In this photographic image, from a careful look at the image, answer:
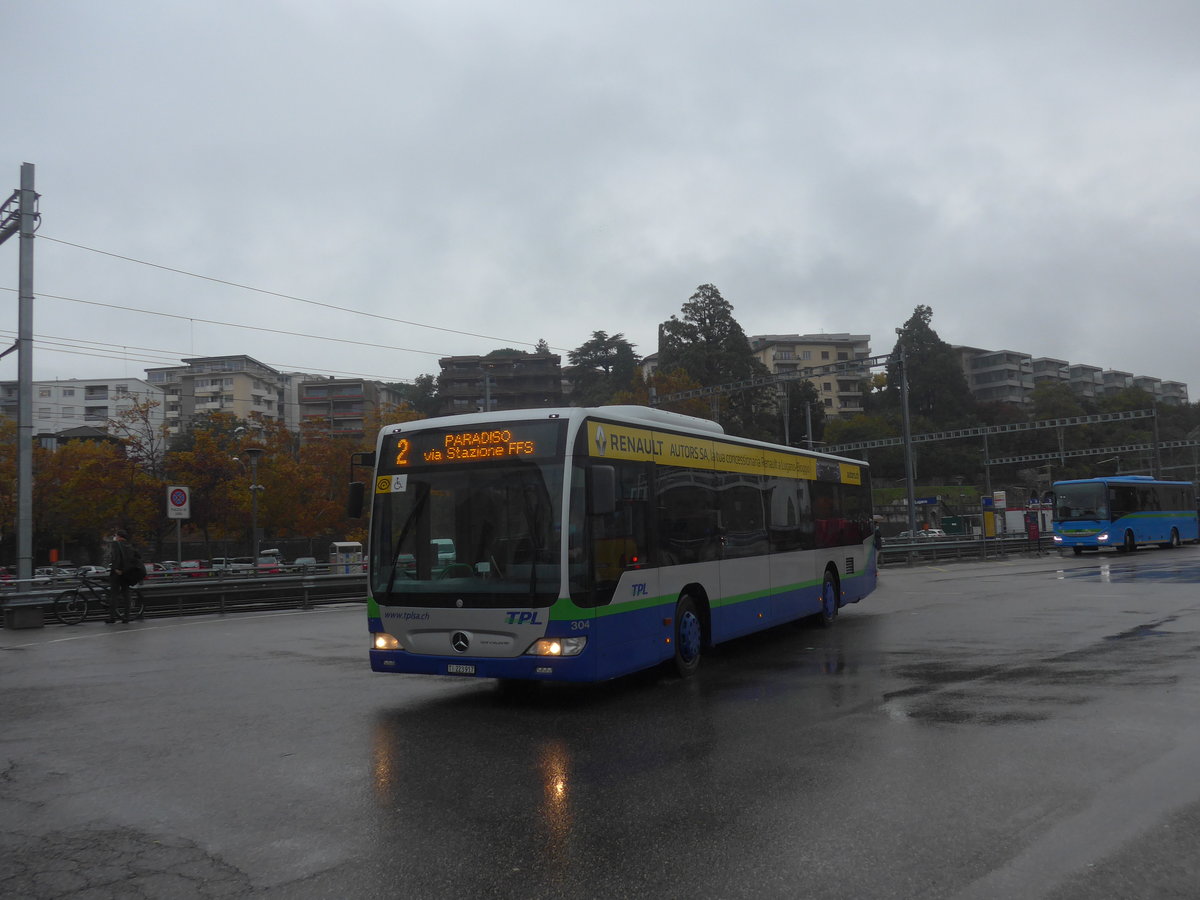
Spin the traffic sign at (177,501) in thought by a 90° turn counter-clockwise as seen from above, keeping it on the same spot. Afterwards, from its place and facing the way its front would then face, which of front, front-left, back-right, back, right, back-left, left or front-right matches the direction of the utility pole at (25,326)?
back-right

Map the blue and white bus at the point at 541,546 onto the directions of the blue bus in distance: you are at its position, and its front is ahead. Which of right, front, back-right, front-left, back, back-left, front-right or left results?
front-left

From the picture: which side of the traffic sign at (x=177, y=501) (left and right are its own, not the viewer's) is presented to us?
front

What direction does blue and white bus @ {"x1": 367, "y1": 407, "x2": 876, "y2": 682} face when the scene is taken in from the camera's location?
facing the viewer and to the left of the viewer

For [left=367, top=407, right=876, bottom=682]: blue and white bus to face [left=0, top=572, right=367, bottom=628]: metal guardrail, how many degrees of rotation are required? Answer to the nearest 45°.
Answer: approximately 90° to its right

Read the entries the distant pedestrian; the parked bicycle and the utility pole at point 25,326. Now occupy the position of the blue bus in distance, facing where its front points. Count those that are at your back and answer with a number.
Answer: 0

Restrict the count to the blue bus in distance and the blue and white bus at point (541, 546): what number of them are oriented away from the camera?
0

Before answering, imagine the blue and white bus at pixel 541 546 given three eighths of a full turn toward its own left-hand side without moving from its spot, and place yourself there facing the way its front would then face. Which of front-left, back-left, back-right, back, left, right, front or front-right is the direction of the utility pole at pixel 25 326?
back-left

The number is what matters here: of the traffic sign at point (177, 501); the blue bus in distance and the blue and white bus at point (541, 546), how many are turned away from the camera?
0

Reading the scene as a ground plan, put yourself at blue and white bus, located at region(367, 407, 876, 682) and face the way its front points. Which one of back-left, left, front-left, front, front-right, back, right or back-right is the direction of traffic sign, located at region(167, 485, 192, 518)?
right

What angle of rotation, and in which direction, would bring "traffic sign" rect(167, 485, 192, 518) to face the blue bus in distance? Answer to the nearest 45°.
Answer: approximately 90° to its left

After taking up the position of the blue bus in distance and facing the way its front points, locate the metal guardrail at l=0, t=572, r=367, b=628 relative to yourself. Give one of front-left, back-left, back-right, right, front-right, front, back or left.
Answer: front

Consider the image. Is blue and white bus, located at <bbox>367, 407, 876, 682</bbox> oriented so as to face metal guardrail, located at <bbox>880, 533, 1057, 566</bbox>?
no

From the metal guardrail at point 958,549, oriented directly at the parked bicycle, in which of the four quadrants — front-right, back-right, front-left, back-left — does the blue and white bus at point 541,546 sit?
front-left

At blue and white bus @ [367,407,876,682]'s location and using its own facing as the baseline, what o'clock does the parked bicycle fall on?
The parked bicycle is roughly at 3 o'clock from the blue and white bus.

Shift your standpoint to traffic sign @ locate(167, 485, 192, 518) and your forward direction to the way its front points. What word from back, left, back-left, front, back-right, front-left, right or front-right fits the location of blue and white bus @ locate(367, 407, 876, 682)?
front

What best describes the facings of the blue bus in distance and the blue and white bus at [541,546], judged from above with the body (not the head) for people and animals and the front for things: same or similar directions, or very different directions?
same or similar directions

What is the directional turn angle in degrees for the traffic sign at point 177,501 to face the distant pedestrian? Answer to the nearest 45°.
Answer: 0° — it already faces them
